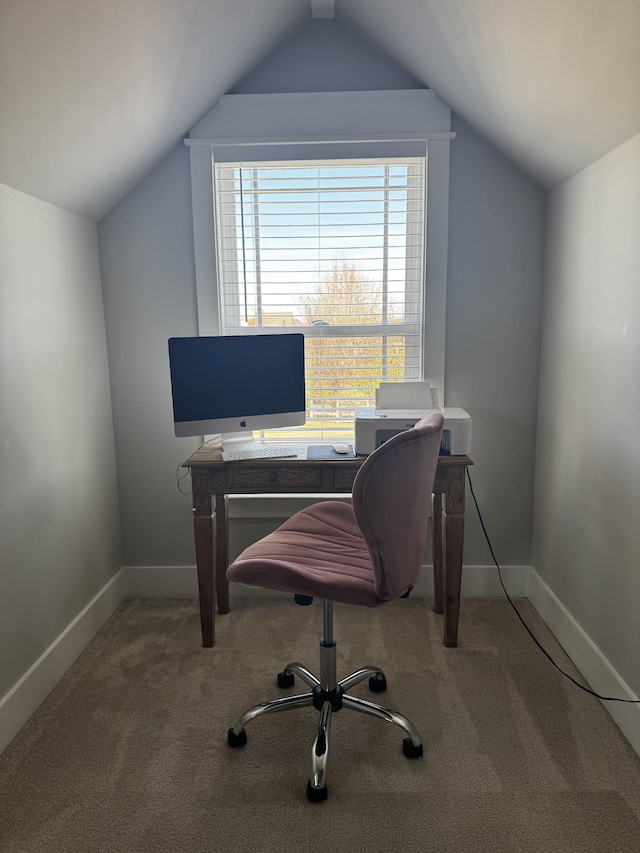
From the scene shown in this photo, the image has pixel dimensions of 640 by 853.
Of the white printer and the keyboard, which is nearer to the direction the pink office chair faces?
the keyboard

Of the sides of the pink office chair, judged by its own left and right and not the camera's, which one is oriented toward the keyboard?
front

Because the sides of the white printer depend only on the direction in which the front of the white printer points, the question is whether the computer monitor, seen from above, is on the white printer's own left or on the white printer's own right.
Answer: on the white printer's own right

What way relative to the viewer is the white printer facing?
toward the camera

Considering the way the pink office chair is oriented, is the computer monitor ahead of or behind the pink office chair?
ahead

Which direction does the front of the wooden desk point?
toward the camera

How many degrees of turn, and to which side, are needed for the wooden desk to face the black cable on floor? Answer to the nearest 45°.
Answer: approximately 90° to its left
